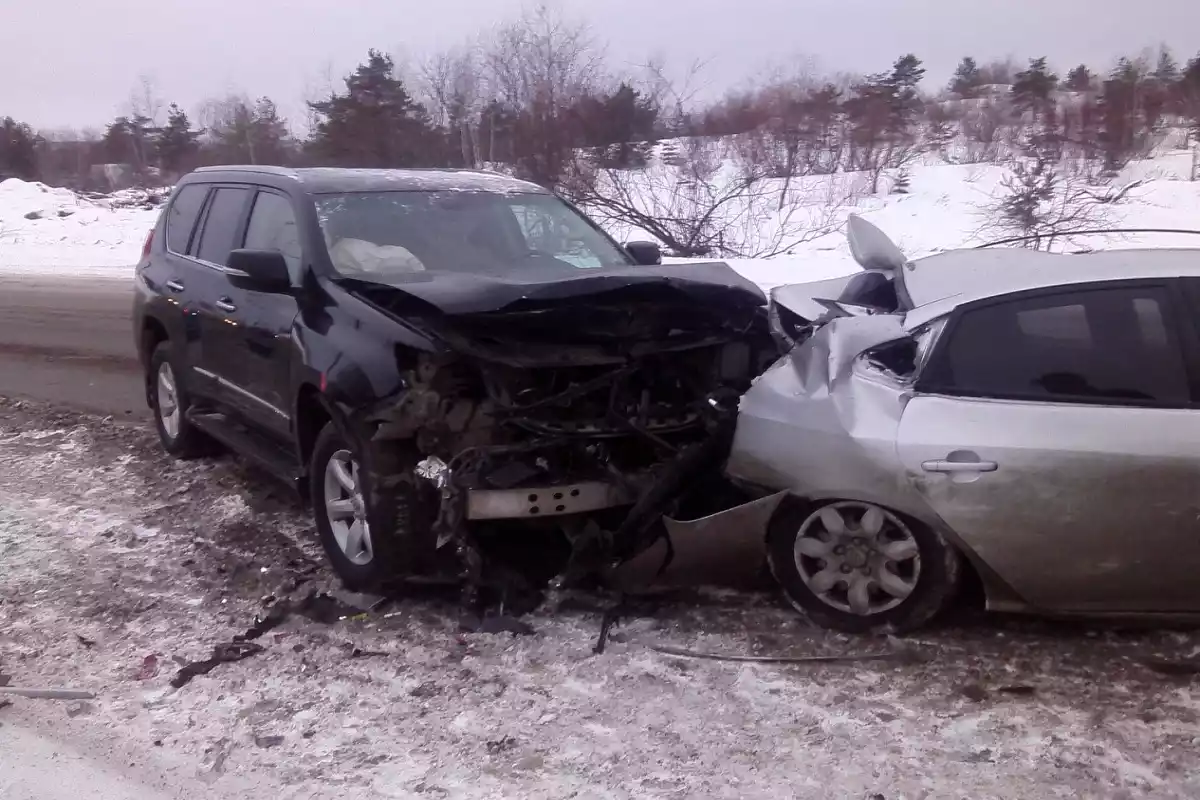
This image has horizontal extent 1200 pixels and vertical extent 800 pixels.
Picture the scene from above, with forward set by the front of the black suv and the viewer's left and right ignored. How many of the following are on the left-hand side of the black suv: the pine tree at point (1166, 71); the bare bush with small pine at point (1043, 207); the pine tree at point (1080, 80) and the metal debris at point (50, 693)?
3

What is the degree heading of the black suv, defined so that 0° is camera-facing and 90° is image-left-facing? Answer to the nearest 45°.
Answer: approximately 315°

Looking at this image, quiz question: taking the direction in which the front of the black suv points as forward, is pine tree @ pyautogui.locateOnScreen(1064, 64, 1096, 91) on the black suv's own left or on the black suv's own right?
on the black suv's own left

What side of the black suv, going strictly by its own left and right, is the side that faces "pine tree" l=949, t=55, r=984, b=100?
left

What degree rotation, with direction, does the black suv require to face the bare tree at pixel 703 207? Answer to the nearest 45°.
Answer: approximately 135° to its left

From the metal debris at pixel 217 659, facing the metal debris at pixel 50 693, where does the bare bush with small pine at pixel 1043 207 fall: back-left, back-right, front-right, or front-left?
back-right

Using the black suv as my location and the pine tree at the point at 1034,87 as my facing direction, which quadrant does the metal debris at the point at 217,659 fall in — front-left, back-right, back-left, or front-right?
back-right

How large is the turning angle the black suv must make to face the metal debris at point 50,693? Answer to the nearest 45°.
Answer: approximately 90° to its right

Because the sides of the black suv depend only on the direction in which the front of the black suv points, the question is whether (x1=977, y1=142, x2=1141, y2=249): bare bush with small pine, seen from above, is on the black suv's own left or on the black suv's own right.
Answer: on the black suv's own left

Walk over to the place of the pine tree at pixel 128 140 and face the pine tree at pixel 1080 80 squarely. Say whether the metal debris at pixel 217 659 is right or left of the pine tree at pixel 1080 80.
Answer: right
